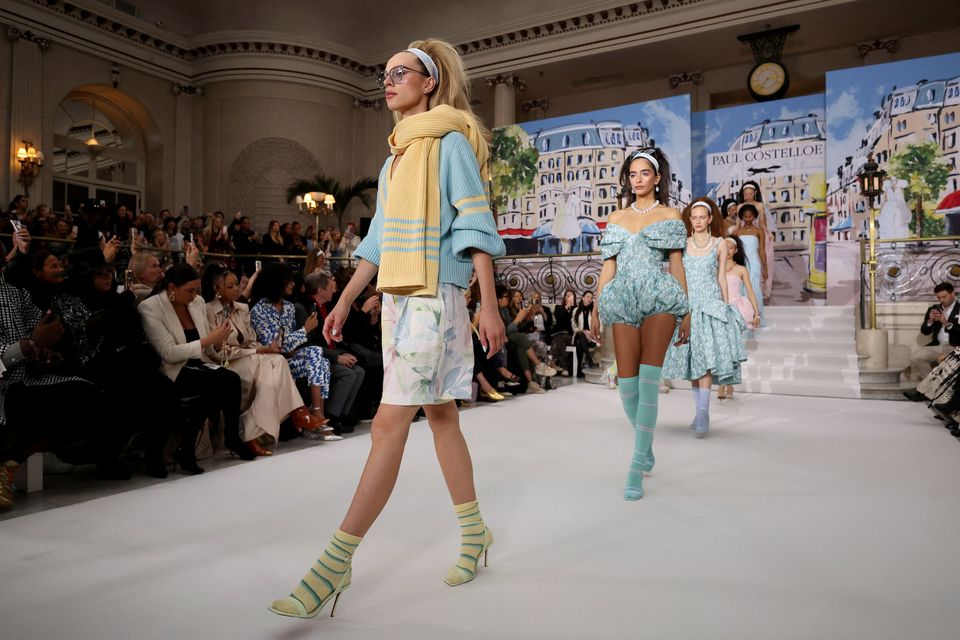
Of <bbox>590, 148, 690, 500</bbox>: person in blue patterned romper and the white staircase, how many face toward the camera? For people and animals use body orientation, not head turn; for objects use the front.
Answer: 2

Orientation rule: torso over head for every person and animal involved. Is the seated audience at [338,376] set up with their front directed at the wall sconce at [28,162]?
no

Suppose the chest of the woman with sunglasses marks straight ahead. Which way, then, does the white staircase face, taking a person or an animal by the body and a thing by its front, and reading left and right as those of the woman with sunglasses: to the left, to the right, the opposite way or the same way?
the same way

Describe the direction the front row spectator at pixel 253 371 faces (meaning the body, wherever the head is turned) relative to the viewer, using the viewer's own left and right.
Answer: facing the viewer and to the right of the viewer

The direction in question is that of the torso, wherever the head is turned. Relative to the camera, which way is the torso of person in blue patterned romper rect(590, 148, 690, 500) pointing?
toward the camera

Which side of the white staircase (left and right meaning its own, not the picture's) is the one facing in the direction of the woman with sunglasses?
front

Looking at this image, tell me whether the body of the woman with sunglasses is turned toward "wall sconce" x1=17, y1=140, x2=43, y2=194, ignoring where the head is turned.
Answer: no

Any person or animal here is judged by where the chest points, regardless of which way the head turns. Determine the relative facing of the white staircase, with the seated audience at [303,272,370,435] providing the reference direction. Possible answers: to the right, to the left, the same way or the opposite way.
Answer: to the right

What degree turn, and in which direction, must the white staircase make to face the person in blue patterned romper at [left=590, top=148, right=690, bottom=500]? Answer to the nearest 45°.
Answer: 0° — it already faces them

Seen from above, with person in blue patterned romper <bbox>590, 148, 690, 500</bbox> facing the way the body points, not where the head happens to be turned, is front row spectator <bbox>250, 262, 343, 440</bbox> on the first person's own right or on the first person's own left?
on the first person's own right

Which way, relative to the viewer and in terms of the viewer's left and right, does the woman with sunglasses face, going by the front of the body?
facing the viewer and to the left of the viewer

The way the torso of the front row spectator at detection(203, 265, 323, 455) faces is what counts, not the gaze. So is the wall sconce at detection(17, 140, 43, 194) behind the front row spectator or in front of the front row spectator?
behind

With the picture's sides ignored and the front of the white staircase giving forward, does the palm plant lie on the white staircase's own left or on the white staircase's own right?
on the white staircase's own right

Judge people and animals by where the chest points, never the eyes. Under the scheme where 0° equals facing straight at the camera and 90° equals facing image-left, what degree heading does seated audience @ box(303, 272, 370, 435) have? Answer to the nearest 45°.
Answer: approximately 315°

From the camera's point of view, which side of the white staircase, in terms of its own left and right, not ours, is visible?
front

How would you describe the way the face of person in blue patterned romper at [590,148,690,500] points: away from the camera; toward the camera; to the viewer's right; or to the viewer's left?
toward the camera

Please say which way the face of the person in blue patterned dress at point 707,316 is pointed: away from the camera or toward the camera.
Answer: toward the camera

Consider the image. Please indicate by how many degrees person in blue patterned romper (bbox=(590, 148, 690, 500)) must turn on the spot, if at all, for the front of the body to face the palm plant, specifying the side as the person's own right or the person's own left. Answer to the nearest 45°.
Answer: approximately 135° to the person's own right

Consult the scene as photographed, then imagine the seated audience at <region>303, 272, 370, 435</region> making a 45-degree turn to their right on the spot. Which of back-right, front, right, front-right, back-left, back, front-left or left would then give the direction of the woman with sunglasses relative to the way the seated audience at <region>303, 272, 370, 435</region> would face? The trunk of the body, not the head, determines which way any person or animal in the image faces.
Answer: front

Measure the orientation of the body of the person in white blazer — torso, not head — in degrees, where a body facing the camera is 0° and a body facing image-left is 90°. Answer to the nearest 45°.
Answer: approximately 315°

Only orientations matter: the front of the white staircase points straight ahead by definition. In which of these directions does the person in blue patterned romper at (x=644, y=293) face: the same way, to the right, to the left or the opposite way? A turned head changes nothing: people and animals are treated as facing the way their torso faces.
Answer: the same way
